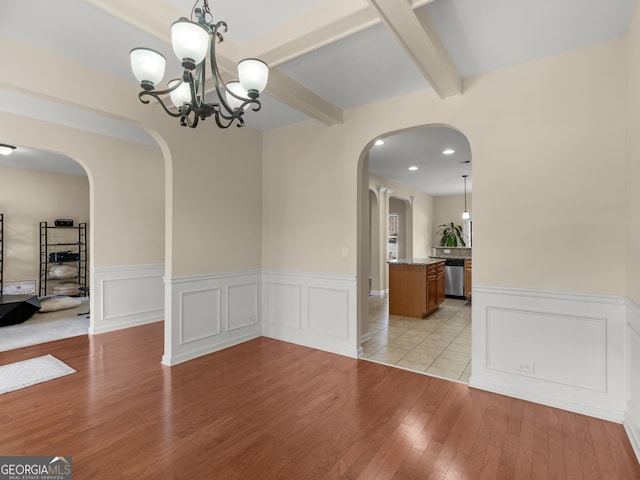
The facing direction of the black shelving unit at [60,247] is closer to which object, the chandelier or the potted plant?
the chandelier

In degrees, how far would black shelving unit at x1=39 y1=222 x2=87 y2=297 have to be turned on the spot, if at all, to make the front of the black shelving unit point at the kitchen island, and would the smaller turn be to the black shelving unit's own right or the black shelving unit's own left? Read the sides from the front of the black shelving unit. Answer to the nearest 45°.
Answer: approximately 45° to the black shelving unit's own left

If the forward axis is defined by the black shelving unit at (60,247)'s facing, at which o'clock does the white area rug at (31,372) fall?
The white area rug is roughly at 12 o'clock from the black shelving unit.

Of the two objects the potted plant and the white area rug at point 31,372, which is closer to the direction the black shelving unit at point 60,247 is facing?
the white area rug

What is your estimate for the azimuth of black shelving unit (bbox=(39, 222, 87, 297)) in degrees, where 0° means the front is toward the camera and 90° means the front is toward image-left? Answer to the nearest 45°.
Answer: approximately 0°

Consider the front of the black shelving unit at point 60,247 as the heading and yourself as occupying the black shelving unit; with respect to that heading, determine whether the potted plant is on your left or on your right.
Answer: on your left
